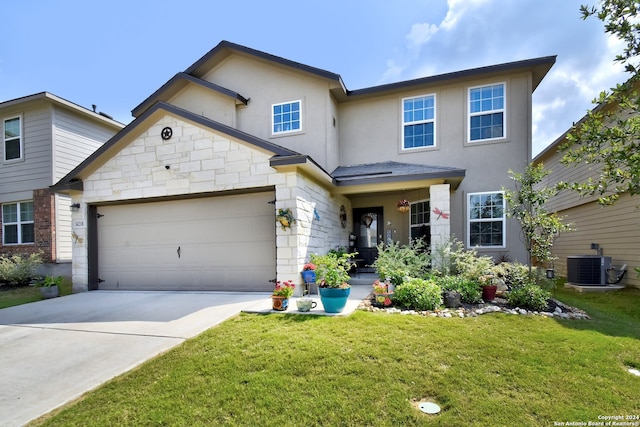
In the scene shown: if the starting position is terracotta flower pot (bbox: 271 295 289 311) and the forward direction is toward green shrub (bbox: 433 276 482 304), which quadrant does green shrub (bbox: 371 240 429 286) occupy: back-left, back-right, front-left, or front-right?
front-left

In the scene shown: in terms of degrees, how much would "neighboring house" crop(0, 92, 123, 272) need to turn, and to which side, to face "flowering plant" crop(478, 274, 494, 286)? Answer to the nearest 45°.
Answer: approximately 90° to its left

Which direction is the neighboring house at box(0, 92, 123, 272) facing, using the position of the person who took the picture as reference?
facing the viewer and to the left of the viewer

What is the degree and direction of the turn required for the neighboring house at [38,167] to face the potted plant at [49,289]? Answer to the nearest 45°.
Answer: approximately 45° to its left

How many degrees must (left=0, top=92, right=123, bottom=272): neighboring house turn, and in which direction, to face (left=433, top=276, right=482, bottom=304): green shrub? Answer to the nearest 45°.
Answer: approximately 90° to its left

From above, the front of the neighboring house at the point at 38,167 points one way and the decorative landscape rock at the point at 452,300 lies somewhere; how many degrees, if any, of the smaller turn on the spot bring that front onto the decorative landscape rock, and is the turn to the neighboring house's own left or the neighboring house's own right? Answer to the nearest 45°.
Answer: approximately 90° to the neighboring house's own left

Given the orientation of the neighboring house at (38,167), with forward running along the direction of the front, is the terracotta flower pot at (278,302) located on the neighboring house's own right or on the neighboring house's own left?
on the neighboring house's own left

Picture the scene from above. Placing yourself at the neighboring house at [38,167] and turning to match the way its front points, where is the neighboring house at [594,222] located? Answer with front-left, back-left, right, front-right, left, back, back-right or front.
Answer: left

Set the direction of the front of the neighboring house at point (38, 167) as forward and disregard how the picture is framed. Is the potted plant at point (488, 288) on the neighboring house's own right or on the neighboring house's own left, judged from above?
on the neighboring house's own left

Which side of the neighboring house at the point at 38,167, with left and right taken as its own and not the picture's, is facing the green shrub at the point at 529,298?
left

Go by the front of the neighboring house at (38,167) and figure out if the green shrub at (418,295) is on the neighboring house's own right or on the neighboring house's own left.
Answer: on the neighboring house's own left

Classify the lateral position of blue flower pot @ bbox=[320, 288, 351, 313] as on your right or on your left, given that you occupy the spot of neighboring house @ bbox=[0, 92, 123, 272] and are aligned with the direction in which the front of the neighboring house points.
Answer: on your left
